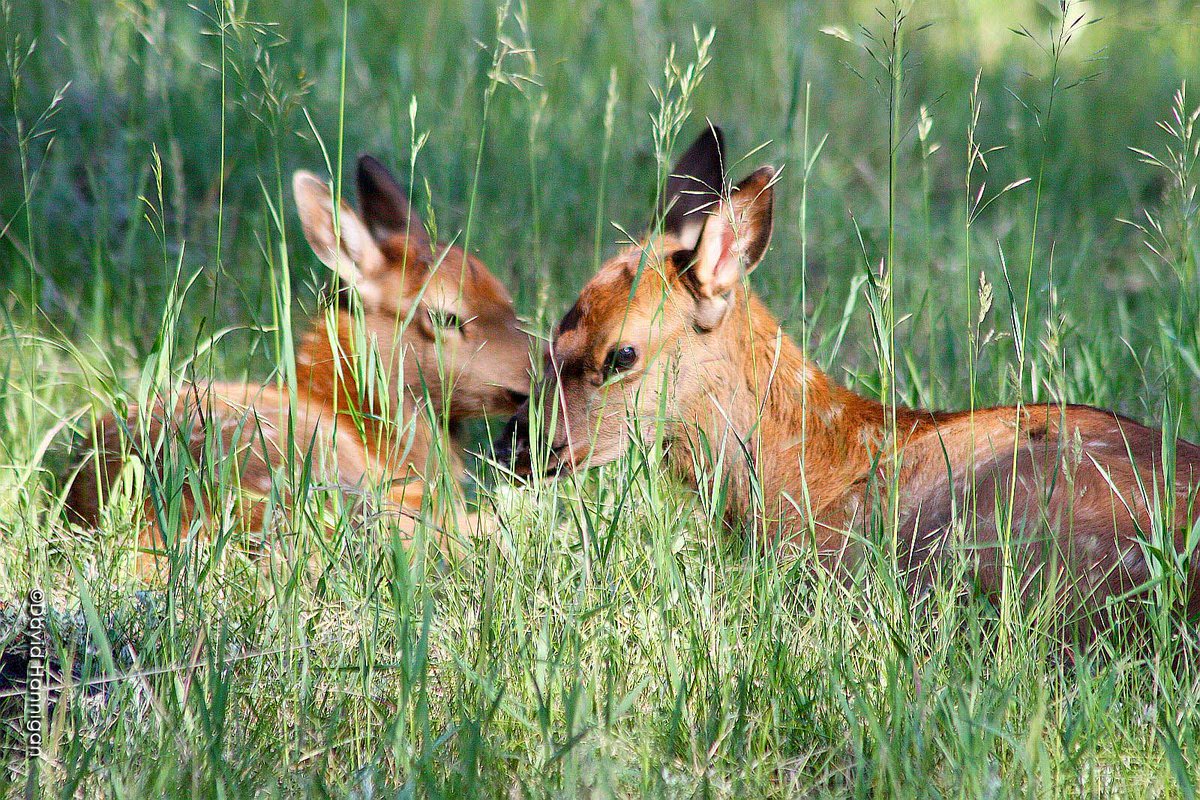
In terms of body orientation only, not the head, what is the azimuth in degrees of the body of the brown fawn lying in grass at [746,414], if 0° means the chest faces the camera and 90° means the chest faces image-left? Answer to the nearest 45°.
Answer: approximately 90°
